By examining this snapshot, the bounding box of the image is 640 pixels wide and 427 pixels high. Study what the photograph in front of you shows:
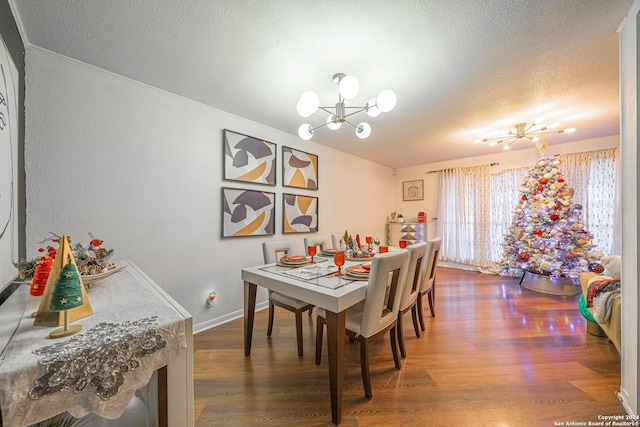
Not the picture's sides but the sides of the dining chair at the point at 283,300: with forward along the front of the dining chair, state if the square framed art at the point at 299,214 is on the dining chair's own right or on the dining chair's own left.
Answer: on the dining chair's own left

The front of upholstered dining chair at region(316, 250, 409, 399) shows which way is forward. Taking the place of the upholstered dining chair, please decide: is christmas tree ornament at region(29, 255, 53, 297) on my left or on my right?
on my left

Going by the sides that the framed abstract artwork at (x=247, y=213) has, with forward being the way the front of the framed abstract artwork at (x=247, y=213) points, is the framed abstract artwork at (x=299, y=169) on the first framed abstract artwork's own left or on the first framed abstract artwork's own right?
on the first framed abstract artwork's own left

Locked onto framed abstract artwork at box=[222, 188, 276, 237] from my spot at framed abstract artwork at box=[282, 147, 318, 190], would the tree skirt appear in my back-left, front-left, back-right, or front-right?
back-left

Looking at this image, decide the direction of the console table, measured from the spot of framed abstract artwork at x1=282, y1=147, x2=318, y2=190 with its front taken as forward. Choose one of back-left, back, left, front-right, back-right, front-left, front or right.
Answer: front-right

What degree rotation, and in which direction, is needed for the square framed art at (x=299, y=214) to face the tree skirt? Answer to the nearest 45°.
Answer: approximately 45° to its left

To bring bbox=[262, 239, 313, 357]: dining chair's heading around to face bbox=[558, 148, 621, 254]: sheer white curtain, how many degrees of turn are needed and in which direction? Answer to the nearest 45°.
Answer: approximately 45° to its left

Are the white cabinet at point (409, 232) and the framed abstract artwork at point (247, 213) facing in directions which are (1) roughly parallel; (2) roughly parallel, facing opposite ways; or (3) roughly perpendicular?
roughly perpendicular

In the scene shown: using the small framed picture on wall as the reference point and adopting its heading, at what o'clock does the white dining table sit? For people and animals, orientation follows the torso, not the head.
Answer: The white dining table is roughly at 12 o'clock from the small framed picture on wall.

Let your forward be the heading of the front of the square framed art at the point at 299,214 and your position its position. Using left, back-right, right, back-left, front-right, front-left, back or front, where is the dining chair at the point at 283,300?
front-right

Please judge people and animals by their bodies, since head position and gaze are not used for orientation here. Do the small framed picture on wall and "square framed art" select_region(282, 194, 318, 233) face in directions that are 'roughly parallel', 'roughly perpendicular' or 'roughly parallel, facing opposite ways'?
roughly perpendicular

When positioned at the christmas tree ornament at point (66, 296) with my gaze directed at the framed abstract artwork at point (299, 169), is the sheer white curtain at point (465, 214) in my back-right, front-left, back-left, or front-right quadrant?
front-right

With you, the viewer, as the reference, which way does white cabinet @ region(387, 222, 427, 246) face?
facing the viewer

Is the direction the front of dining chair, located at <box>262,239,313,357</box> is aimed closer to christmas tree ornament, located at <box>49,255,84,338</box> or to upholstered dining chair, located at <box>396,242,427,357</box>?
the upholstered dining chair

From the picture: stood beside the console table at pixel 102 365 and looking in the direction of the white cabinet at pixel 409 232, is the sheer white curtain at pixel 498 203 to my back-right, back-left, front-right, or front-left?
front-right

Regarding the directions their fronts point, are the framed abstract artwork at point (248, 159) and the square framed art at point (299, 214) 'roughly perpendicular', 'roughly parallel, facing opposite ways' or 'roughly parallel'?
roughly parallel

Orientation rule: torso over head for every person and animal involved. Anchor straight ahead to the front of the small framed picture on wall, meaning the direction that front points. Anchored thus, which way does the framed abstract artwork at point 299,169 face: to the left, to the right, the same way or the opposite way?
to the left

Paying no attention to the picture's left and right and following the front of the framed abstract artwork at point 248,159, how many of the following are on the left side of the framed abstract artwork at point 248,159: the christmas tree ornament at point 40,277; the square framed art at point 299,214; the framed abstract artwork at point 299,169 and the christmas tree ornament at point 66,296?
2
